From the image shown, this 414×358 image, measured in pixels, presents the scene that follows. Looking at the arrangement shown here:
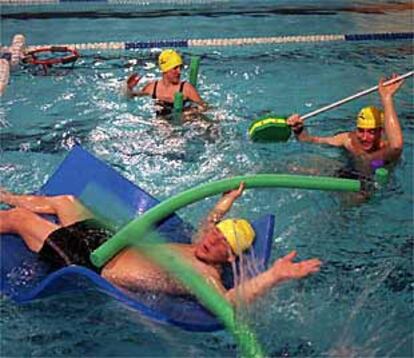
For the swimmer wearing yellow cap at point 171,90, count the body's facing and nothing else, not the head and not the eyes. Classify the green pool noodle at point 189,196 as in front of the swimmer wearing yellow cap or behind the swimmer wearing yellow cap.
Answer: in front

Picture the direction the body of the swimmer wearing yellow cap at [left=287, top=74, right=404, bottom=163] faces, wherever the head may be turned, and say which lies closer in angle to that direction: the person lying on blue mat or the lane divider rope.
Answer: the person lying on blue mat

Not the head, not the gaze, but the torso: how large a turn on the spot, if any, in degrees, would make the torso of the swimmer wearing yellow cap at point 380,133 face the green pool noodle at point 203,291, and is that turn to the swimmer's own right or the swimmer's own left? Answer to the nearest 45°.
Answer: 0° — they already face it

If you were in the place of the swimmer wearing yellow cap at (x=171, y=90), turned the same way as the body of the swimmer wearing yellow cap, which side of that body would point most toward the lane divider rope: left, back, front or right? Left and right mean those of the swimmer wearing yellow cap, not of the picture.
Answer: back

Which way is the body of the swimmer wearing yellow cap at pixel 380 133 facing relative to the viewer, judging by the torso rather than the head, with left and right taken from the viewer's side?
facing the viewer

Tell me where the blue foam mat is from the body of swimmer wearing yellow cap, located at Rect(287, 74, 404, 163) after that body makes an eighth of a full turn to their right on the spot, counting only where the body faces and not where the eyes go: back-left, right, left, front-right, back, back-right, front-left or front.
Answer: front

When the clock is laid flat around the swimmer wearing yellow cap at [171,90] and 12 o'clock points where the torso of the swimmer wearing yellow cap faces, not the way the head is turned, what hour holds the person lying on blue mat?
The person lying on blue mat is roughly at 12 o'clock from the swimmer wearing yellow cap.

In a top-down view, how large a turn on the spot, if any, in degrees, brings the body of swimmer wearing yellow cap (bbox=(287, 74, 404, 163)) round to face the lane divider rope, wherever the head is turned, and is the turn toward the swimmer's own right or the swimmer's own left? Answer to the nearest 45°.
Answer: approximately 180°

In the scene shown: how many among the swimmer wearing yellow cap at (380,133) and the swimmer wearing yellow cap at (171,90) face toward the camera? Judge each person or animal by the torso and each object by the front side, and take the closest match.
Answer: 2

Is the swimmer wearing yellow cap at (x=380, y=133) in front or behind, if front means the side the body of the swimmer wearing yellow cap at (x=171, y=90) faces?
in front

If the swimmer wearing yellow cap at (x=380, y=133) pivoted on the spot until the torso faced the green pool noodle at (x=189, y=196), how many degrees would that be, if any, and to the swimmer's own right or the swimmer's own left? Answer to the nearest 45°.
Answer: approximately 45° to the swimmer's own right

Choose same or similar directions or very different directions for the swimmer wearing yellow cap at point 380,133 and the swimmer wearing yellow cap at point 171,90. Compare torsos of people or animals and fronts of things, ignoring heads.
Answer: same or similar directions

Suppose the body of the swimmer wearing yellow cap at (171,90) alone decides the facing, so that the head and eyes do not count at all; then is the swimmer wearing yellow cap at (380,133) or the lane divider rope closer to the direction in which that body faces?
the swimmer wearing yellow cap
